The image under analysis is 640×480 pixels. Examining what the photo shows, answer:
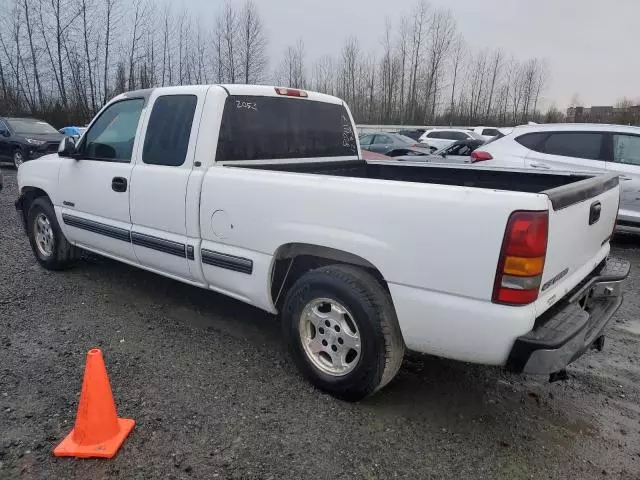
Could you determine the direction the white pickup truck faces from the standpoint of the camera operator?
facing away from the viewer and to the left of the viewer

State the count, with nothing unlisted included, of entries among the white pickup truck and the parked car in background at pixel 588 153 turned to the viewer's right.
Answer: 1

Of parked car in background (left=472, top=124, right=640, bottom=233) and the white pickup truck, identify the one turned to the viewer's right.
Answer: the parked car in background

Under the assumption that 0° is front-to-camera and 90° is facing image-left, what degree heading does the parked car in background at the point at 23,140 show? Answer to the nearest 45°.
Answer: approximately 315°

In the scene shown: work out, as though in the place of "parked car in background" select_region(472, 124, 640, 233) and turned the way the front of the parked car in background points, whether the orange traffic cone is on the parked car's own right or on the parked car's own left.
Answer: on the parked car's own right

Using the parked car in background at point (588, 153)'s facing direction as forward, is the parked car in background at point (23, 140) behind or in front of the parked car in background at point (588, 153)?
behind

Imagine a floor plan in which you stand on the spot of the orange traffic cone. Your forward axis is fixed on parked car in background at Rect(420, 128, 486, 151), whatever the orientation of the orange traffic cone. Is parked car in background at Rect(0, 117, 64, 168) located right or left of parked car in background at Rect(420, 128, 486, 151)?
left

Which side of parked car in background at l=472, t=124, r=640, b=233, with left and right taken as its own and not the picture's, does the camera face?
right

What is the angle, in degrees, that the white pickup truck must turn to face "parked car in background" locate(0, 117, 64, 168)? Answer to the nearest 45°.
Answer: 0° — it already faces it

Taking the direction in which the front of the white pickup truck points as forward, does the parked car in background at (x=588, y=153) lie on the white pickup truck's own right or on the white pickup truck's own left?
on the white pickup truck's own right

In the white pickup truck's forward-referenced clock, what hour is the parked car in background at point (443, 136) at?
The parked car in background is roughly at 2 o'clock from the white pickup truck.
